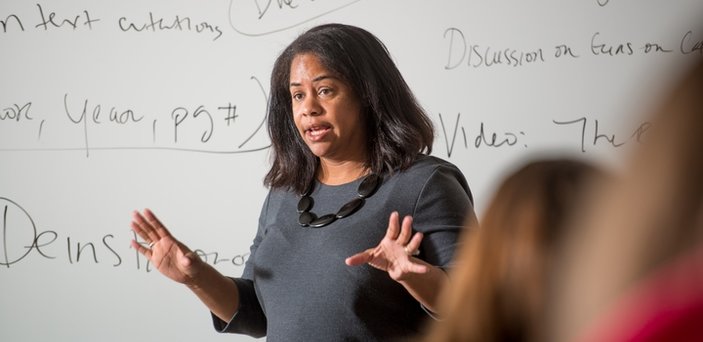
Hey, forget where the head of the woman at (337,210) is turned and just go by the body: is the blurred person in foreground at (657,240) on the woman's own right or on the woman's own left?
on the woman's own left
